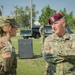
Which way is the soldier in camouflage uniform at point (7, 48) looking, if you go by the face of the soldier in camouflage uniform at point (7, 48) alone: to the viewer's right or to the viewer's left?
to the viewer's right

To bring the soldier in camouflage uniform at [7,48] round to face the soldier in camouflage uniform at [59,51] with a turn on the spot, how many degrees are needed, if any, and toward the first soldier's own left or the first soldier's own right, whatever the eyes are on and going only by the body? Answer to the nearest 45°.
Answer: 0° — they already face them

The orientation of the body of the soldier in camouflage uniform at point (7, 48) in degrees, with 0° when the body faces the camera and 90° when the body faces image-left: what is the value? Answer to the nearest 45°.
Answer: approximately 270°
